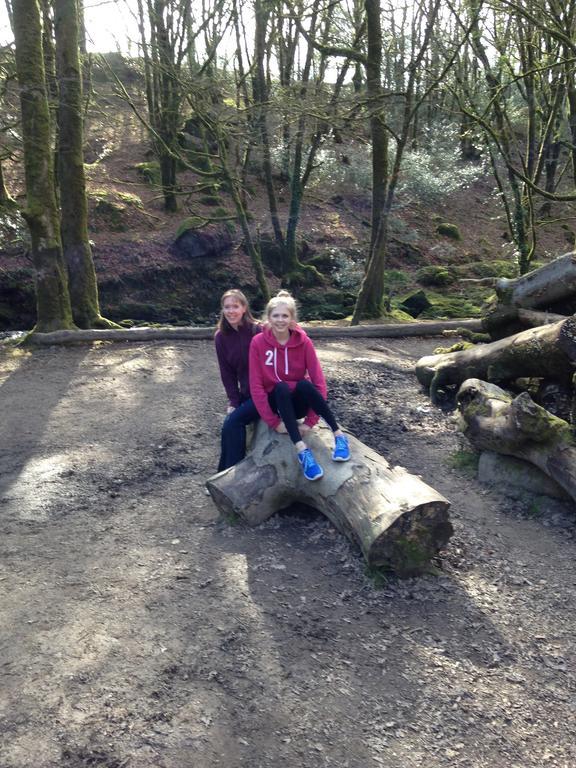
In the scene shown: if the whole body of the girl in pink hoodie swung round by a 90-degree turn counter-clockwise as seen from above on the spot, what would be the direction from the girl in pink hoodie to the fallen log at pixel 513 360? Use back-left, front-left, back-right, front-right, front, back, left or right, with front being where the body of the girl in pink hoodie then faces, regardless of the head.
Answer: front-left

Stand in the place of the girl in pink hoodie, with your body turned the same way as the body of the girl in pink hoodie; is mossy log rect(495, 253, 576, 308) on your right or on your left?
on your left

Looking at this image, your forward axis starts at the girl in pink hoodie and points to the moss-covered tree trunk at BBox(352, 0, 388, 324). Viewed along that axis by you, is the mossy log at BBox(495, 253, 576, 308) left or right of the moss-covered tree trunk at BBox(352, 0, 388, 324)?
right

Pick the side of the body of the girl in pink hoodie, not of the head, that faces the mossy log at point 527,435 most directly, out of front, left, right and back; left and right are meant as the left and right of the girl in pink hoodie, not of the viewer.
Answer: left

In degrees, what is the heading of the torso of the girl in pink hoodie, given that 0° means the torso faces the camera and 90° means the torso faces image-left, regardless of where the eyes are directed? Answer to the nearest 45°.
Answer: approximately 0°

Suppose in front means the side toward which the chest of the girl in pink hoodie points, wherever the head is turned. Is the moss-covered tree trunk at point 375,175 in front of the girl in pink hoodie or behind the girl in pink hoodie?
behind

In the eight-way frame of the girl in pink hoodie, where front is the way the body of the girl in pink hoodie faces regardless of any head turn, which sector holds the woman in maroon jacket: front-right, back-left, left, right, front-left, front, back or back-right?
back-right

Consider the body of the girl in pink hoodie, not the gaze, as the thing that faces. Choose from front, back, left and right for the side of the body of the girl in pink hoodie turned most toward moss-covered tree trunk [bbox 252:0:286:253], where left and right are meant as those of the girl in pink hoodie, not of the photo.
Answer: back

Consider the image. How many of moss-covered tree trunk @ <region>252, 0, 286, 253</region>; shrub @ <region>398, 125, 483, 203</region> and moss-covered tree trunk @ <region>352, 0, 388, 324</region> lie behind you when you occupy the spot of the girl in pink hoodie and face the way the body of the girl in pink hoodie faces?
3

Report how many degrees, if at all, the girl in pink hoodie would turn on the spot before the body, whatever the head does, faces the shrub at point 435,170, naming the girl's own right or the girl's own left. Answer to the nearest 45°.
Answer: approximately 180°
